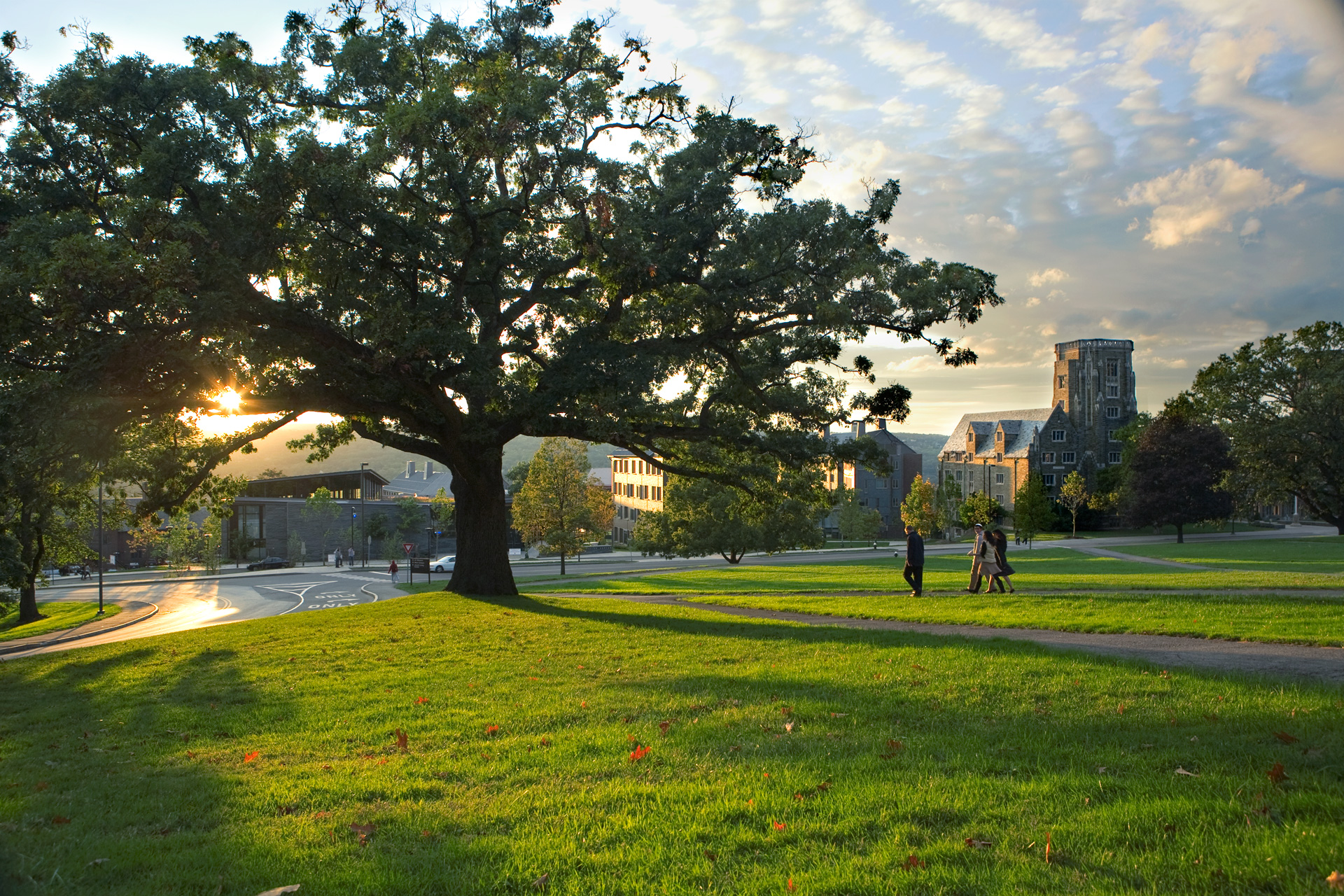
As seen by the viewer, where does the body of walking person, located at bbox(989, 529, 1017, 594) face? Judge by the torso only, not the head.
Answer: to the viewer's left

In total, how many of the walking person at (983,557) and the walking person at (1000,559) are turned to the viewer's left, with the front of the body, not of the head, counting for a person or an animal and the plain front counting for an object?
2

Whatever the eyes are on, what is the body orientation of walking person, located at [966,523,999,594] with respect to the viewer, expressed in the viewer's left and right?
facing to the left of the viewer

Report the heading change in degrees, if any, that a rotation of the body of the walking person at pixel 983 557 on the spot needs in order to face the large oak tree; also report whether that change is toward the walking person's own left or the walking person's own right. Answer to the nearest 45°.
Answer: approximately 45° to the walking person's own left

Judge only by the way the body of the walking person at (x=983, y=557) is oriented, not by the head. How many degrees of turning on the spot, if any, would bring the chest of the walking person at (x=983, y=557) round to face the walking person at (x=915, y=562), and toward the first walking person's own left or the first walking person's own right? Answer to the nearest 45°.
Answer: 0° — they already face them
